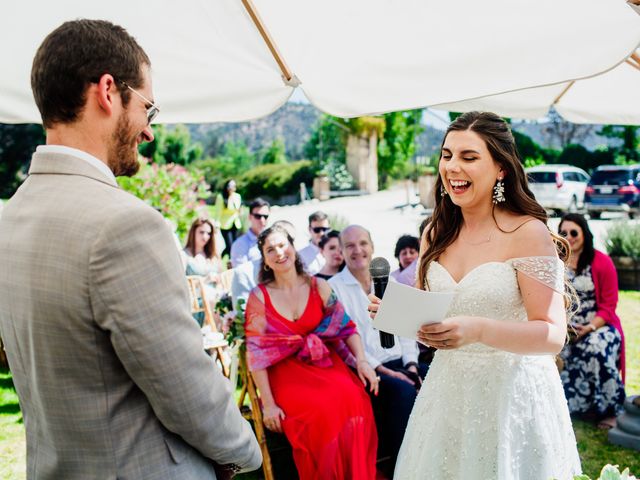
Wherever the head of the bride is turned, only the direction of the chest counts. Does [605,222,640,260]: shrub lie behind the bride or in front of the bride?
behind

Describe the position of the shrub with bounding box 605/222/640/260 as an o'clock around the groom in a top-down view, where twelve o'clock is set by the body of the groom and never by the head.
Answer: The shrub is roughly at 12 o'clock from the groom.

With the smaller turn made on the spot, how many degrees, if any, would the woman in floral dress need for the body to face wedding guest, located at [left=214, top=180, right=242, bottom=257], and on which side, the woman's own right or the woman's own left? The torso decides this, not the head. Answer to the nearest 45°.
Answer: approximately 90° to the woman's own right

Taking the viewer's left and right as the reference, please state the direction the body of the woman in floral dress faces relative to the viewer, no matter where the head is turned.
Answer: facing the viewer and to the left of the viewer

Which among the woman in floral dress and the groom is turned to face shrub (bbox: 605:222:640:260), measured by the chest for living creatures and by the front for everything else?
the groom

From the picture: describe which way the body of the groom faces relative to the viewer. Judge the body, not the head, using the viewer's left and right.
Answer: facing away from the viewer and to the right of the viewer

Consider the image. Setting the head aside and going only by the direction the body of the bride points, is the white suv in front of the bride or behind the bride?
behind

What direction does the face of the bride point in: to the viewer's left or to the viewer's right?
to the viewer's left

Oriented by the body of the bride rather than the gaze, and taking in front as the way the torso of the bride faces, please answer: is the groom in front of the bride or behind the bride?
in front

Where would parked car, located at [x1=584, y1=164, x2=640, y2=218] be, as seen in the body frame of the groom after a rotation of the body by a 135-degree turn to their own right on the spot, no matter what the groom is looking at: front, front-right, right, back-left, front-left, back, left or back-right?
back-left

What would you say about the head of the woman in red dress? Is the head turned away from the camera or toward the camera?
toward the camera

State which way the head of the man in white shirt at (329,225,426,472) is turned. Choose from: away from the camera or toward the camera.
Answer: toward the camera

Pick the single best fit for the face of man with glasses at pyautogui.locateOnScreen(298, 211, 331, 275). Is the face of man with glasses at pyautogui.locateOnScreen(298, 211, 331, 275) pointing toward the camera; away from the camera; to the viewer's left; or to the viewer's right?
toward the camera

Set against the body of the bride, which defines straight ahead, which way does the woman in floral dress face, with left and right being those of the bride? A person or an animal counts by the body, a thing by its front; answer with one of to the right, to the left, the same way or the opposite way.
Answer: the same way

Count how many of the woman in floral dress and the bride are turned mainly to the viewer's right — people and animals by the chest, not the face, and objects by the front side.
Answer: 0
